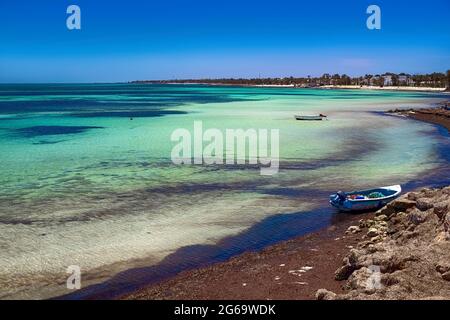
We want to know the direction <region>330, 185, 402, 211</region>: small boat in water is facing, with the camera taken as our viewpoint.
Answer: facing to the right of the viewer

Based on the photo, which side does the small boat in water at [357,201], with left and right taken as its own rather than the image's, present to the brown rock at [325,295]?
right

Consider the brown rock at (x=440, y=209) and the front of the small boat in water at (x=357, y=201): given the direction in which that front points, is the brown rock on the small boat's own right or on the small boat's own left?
on the small boat's own right

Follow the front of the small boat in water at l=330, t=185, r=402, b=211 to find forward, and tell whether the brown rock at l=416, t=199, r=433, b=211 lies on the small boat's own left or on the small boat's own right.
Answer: on the small boat's own right

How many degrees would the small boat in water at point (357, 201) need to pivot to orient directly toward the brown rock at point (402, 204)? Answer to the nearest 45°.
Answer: approximately 45° to its right
